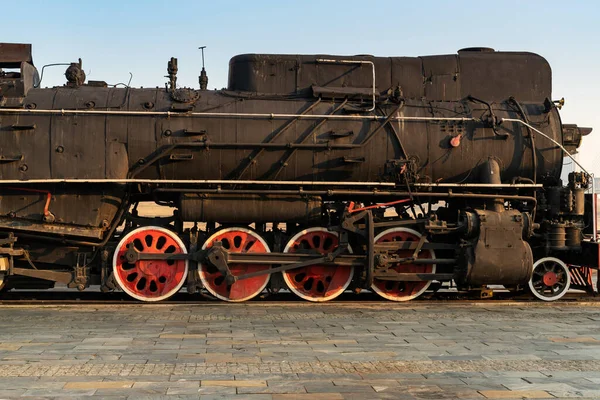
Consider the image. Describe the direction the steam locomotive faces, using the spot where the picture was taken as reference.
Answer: facing to the right of the viewer
